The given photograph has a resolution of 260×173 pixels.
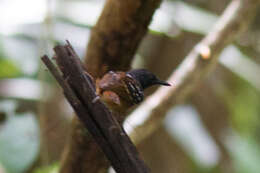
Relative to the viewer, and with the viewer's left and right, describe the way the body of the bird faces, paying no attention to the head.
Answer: facing to the right of the viewer
